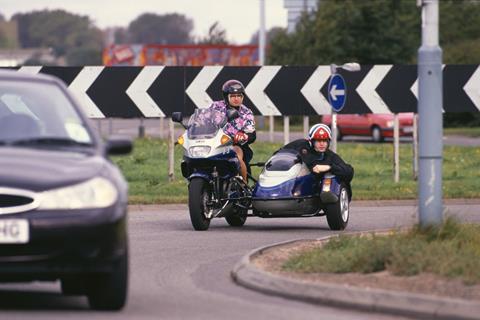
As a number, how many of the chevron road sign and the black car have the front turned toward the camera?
2

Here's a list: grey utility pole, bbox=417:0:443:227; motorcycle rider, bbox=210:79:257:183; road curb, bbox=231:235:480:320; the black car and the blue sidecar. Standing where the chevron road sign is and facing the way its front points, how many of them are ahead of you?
5

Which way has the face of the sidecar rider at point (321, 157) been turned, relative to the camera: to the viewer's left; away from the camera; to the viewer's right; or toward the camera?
toward the camera

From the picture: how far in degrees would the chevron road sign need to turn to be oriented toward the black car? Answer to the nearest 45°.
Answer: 0° — it already faces it

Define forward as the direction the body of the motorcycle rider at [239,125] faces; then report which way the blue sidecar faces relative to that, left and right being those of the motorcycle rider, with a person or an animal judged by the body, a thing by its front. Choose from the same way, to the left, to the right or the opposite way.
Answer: the same way

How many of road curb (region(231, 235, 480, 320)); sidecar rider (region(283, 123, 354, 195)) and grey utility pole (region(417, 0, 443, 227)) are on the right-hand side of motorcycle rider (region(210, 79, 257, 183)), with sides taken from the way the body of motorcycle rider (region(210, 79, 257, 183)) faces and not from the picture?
0

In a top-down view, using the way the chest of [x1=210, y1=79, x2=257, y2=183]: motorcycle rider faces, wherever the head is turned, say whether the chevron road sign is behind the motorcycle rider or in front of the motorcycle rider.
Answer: behind

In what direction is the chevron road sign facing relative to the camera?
toward the camera

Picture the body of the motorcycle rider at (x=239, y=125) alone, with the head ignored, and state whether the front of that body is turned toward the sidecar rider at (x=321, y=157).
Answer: no

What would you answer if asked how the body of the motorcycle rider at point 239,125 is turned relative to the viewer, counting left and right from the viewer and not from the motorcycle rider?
facing the viewer and to the left of the viewer
